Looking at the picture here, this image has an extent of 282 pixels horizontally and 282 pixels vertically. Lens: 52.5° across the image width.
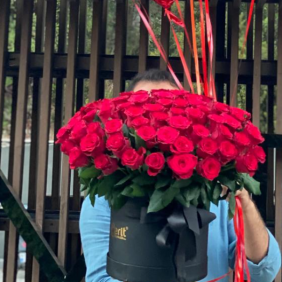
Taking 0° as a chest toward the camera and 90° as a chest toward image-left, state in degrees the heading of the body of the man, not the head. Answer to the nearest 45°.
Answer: approximately 0°
